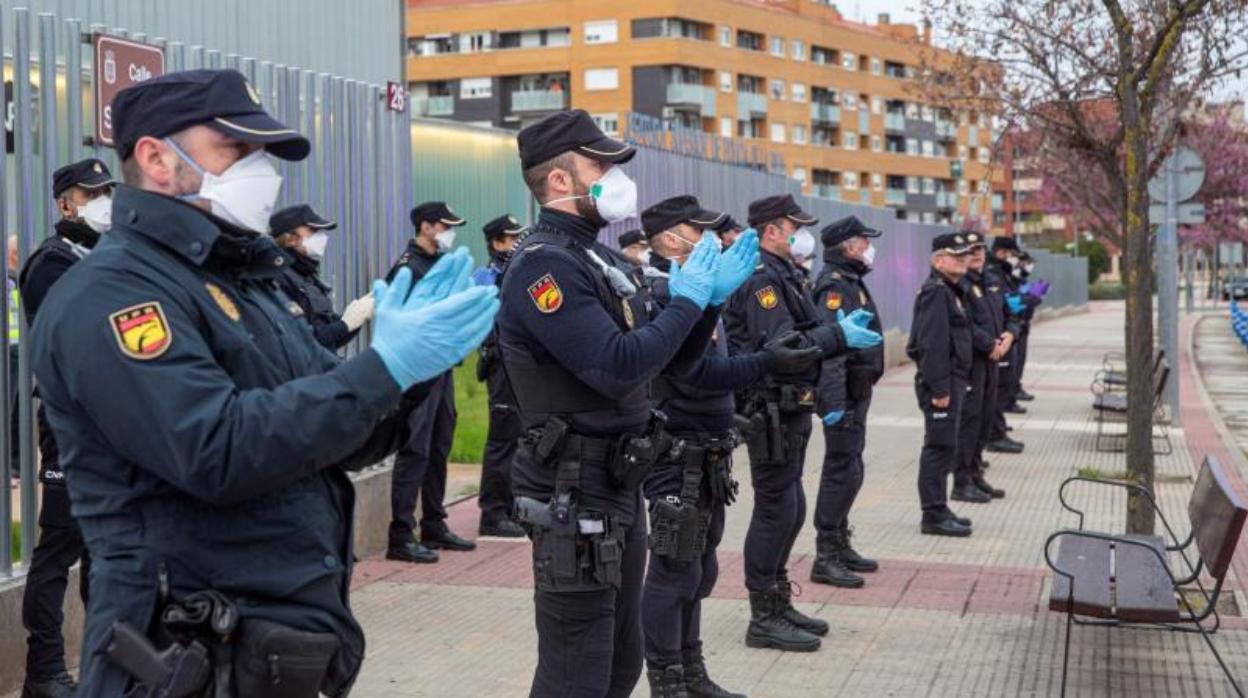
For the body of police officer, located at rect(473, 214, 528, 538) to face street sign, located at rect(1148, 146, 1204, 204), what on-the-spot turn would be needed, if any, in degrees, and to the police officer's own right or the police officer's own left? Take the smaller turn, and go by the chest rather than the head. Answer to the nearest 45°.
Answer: approximately 45° to the police officer's own left

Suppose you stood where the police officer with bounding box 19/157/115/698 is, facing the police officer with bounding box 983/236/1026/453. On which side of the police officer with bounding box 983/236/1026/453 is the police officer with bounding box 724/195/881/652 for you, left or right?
right

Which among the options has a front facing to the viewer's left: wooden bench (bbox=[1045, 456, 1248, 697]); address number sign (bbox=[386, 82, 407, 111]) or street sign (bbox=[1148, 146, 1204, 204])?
the wooden bench

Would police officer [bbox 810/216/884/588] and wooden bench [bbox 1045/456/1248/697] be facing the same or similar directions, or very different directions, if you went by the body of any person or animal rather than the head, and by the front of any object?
very different directions

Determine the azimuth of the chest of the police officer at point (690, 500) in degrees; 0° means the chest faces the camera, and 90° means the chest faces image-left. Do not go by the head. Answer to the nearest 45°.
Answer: approximately 270°

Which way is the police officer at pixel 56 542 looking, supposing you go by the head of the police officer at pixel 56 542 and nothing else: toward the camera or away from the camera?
toward the camera

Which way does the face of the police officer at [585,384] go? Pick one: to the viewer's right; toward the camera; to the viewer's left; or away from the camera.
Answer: to the viewer's right

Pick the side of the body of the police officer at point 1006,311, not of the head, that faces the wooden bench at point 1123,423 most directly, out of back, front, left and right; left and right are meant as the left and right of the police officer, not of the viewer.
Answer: front

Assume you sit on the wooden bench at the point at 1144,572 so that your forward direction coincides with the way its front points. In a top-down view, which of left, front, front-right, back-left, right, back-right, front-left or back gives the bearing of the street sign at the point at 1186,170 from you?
right

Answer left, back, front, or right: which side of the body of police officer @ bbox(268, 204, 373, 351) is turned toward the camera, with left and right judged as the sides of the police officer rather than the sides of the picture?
right

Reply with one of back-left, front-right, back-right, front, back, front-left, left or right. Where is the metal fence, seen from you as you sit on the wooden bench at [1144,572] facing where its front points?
front

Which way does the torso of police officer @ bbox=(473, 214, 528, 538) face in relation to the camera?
to the viewer's right

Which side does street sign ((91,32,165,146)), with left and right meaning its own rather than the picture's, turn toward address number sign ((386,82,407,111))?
left

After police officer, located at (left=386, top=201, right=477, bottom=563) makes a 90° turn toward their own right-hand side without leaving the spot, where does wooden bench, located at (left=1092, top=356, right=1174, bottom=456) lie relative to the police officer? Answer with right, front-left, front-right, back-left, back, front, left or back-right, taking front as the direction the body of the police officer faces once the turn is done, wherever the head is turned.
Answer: back-left

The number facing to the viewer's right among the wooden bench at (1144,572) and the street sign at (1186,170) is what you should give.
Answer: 0

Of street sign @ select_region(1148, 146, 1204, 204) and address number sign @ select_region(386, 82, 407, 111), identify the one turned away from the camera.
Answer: street sign @ select_region(1148, 146, 1204, 204)

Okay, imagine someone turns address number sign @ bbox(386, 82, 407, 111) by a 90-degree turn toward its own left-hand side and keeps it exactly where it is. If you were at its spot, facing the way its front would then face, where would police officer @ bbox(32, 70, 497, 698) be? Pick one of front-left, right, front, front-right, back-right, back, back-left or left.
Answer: back-right

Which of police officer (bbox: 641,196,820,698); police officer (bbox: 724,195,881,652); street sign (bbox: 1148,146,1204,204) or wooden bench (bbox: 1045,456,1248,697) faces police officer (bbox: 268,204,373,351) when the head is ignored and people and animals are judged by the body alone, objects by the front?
the wooden bench
